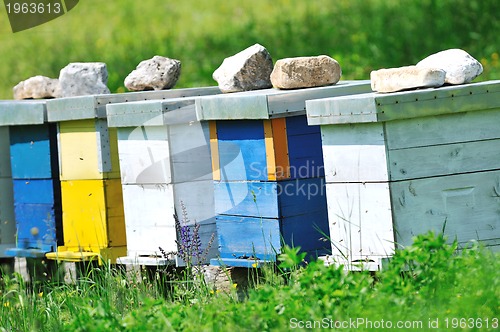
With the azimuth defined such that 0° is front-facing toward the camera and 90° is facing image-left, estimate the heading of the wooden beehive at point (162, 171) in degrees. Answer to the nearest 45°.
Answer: approximately 45°

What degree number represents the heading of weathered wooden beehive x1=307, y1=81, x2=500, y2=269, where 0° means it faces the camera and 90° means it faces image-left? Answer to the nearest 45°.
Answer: approximately 45°

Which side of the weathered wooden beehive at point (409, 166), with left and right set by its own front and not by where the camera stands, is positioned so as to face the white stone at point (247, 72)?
right

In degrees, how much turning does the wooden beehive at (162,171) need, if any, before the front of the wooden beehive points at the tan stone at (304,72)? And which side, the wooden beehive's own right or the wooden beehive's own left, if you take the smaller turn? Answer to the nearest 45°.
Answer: approximately 135° to the wooden beehive's own left

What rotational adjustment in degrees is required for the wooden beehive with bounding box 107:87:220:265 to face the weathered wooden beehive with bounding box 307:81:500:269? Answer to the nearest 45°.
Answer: approximately 90° to its left

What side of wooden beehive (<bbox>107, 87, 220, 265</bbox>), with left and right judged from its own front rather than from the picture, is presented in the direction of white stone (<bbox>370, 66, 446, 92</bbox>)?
left

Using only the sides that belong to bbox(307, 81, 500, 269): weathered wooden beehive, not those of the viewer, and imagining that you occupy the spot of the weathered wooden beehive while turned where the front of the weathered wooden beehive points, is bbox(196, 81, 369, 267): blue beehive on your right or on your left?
on your right

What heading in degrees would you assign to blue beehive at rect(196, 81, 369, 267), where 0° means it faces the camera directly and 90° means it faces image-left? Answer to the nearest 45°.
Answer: approximately 45°
